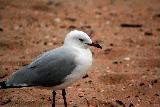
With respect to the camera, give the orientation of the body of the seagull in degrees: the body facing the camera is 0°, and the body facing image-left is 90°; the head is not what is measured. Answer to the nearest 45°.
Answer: approximately 270°
